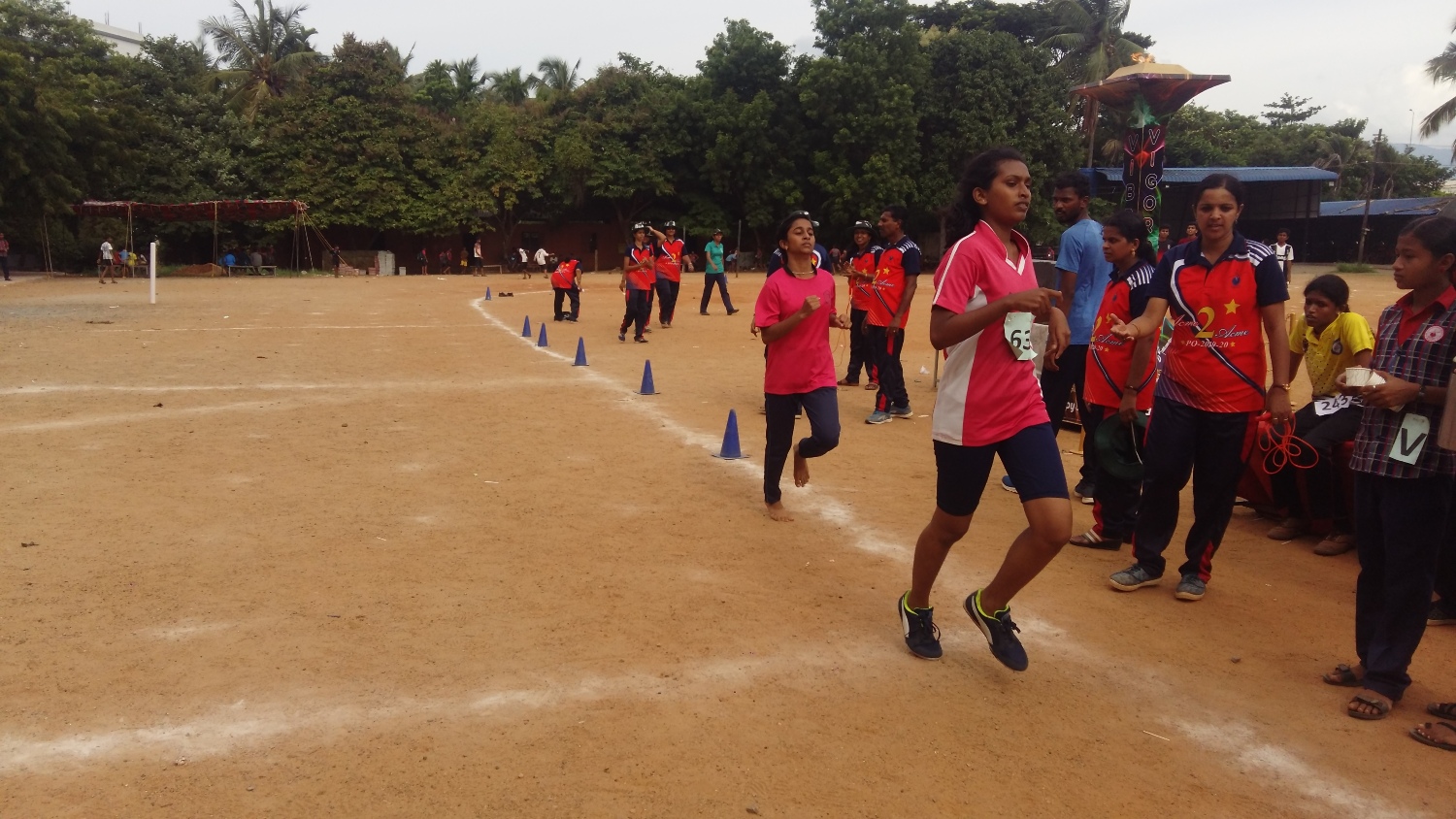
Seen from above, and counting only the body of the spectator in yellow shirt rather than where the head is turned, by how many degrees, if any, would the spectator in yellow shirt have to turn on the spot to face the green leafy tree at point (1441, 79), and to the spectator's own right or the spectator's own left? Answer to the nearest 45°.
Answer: approximately 135° to the spectator's own right

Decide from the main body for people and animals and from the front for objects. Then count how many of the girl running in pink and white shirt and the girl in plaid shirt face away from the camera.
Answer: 0

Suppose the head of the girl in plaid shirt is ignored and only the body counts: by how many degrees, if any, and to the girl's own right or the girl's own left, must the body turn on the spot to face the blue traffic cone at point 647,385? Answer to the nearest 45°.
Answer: approximately 90° to the girl's own right

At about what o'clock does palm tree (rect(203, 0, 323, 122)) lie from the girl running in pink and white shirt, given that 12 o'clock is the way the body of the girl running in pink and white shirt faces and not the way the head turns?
The palm tree is roughly at 6 o'clock from the girl running in pink and white shirt.

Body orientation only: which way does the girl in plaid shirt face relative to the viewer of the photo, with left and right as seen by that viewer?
facing the viewer and to the left of the viewer

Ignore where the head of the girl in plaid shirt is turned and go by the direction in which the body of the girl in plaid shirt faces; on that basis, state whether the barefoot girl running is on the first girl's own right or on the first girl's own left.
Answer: on the first girl's own right

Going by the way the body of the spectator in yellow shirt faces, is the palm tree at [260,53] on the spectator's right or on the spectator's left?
on the spectator's right

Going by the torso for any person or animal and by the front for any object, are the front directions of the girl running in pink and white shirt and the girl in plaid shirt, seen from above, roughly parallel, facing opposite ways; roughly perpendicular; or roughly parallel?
roughly perpendicular

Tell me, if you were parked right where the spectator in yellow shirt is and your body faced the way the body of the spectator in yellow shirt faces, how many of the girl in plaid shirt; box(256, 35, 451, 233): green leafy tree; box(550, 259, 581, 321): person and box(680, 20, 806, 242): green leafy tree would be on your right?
3

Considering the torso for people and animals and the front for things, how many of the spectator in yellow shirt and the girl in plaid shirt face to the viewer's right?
0

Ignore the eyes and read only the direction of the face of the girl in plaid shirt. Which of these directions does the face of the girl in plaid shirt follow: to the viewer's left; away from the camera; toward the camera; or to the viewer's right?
to the viewer's left

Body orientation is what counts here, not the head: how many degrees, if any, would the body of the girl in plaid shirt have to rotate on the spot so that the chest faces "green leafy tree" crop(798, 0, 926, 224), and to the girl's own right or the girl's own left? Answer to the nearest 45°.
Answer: approximately 90° to the girl's own right

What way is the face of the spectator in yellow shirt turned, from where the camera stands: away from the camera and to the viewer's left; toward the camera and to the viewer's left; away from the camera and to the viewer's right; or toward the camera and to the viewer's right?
toward the camera and to the viewer's left

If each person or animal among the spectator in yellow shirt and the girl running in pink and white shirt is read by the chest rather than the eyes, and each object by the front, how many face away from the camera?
0

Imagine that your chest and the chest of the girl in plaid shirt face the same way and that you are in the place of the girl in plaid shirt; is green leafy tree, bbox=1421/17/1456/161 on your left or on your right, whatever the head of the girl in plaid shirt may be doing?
on your right

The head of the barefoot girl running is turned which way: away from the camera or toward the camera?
toward the camera
